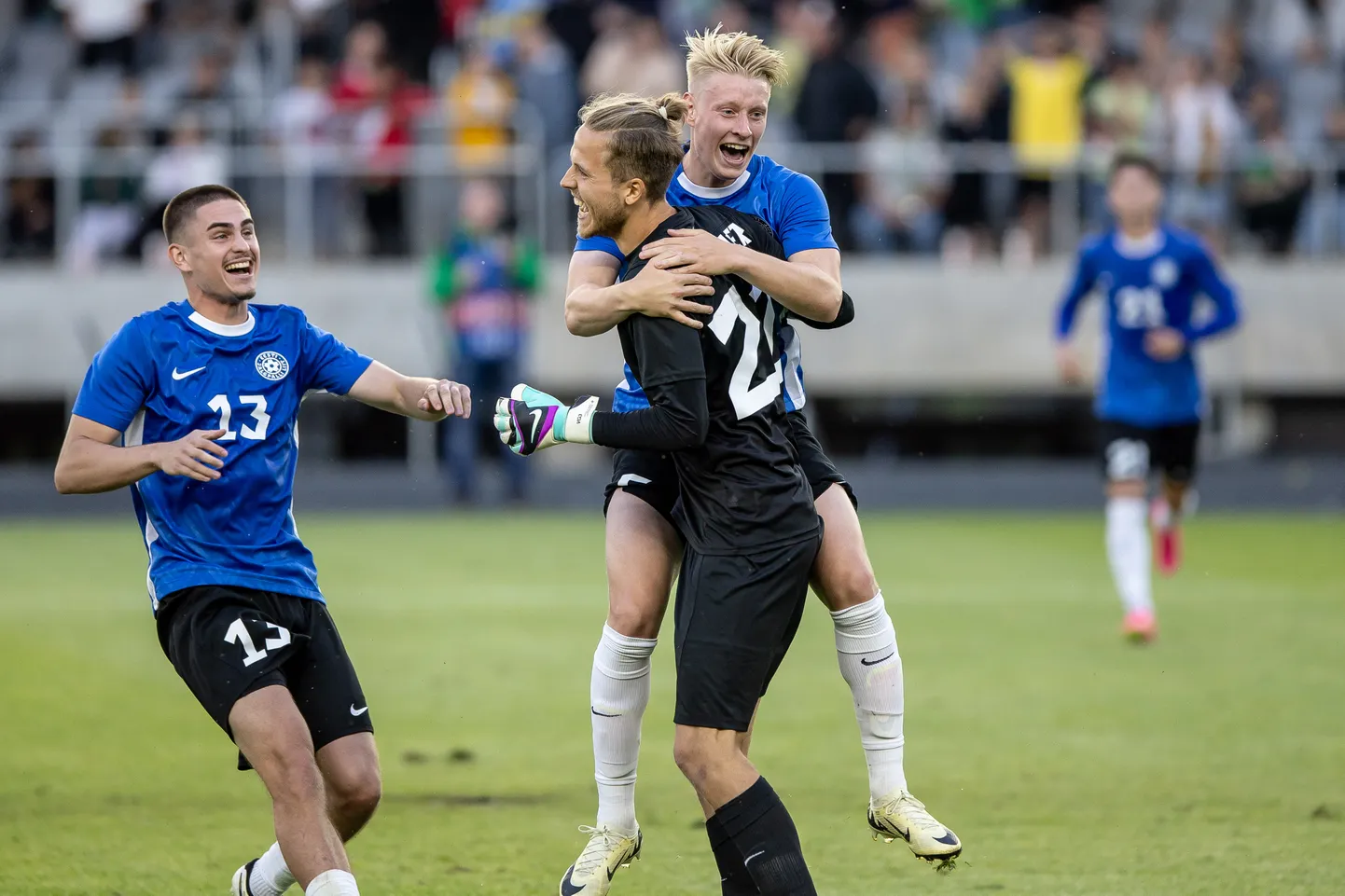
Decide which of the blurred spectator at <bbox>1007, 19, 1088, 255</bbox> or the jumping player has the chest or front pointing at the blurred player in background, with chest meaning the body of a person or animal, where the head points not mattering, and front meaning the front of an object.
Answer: the blurred spectator

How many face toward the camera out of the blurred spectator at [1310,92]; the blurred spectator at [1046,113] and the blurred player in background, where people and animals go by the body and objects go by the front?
3

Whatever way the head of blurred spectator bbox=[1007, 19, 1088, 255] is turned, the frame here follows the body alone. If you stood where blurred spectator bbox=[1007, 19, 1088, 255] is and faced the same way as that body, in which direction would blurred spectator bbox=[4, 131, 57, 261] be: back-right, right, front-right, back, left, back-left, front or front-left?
right

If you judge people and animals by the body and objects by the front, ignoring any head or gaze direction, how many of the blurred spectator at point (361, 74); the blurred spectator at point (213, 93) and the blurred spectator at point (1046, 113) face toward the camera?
3

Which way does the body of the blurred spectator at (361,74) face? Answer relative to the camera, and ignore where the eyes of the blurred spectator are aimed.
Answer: toward the camera

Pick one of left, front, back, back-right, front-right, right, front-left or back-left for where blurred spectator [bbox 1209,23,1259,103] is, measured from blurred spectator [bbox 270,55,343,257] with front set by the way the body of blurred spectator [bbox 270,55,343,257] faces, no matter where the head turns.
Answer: left

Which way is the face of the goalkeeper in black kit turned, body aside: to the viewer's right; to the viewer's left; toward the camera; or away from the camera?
to the viewer's left

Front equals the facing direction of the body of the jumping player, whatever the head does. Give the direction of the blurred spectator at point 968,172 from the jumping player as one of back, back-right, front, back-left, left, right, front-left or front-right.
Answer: back

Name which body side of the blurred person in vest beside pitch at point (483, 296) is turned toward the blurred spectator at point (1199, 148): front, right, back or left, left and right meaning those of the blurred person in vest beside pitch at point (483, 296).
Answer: left

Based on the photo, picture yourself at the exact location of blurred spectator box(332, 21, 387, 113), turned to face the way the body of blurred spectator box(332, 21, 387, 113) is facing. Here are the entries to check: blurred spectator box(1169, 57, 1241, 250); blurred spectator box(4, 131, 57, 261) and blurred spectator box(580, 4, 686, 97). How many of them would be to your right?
1

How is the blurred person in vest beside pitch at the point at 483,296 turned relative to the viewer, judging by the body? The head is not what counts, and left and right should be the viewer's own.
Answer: facing the viewer

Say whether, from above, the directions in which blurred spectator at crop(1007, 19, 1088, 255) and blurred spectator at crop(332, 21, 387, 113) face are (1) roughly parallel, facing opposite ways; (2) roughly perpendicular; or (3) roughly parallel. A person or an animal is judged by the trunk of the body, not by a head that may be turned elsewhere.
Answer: roughly parallel

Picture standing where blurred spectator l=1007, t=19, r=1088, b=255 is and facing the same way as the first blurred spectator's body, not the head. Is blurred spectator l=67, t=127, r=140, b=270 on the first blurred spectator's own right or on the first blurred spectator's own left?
on the first blurred spectator's own right

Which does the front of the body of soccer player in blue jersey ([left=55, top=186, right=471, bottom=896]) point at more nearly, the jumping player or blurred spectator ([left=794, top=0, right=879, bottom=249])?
the jumping player

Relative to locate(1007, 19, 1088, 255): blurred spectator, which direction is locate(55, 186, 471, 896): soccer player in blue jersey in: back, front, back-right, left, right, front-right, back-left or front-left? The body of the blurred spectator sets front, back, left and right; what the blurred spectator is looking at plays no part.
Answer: front

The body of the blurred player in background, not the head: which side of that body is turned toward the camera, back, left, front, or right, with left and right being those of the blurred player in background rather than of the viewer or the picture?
front

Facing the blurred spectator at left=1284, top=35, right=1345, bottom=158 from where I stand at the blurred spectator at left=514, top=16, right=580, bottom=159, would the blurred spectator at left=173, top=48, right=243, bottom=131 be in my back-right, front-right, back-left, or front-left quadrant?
back-left

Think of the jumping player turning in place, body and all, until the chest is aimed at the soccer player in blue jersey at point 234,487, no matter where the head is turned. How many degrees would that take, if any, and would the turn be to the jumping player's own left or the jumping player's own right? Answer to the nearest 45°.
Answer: approximately 90° to the jumping player's own right

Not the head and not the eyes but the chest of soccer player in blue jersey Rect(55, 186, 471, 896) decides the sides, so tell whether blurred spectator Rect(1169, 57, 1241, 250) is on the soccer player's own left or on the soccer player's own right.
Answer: on the soccer player's own left

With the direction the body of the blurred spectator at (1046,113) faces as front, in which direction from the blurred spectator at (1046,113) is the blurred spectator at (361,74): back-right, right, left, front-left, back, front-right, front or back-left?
right

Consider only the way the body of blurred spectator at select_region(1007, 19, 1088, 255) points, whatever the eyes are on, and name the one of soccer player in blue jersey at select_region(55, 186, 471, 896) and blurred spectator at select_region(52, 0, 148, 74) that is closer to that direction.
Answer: the soccer player in blue jersey
